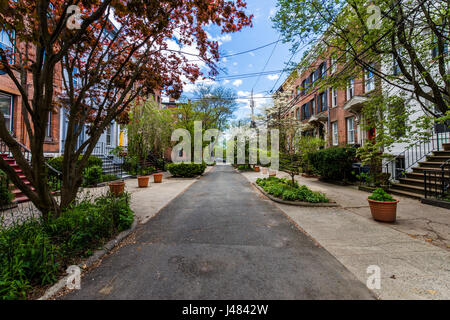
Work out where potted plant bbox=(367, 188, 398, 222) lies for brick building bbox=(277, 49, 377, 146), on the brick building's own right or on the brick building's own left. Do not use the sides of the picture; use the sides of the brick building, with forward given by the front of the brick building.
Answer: on the brick building's own left

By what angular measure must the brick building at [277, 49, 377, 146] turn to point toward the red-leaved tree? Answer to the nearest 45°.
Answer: approximately 45° to its left

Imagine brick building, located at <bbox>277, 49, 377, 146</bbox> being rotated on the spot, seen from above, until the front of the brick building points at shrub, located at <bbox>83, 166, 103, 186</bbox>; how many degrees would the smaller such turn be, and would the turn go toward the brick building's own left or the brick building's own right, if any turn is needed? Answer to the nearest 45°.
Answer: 0° — it already faces it

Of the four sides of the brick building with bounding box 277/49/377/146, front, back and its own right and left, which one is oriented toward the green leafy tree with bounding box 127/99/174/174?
front

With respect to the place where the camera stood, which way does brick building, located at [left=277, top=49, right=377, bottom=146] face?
facing the viewer and to the left of the viewer

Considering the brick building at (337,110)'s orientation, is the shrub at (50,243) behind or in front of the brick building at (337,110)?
in front

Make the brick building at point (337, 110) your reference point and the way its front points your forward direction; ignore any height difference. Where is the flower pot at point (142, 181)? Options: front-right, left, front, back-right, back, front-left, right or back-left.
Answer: front
